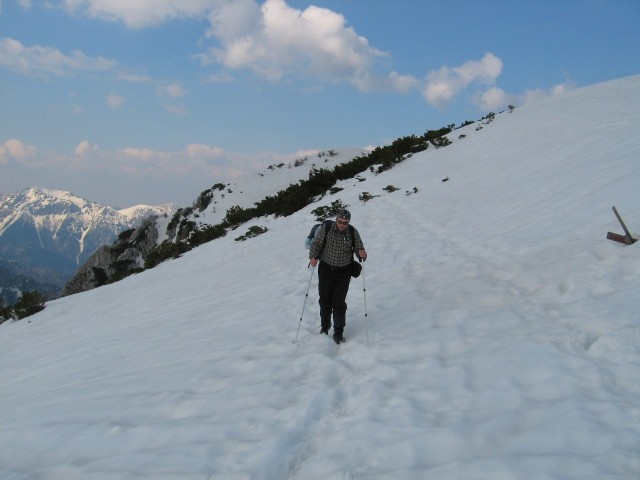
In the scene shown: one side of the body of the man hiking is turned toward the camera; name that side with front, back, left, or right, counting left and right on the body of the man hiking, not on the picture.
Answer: front
